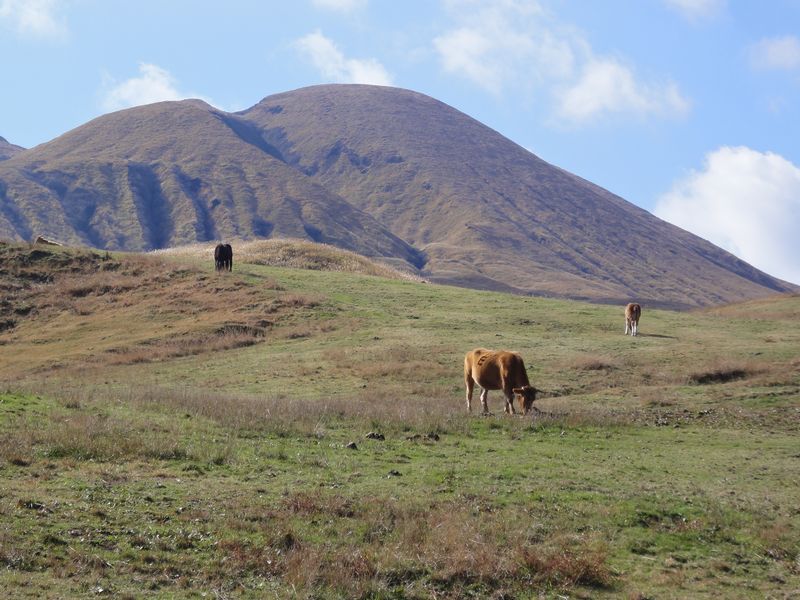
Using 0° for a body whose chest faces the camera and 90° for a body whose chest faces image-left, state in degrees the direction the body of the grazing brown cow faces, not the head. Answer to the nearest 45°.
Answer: approximately 315°

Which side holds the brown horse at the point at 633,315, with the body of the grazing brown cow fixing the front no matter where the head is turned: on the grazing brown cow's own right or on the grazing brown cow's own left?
on the grazing brown cow's own left
